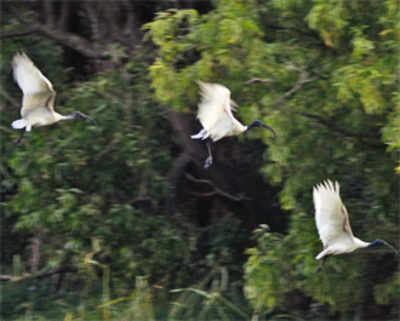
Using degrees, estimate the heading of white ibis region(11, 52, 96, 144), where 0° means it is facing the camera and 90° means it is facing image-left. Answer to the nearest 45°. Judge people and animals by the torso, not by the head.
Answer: approximately 270°

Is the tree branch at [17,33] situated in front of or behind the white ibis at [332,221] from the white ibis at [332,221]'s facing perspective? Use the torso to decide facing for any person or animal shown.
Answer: behind

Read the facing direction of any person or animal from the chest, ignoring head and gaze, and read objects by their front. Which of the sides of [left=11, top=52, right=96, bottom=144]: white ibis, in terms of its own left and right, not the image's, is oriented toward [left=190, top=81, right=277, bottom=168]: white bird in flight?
front

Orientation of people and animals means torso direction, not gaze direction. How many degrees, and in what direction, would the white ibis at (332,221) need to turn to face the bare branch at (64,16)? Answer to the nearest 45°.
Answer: approximately 135° to its left

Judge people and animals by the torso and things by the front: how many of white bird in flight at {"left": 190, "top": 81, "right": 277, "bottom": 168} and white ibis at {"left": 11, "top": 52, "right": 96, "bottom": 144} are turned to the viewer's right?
2

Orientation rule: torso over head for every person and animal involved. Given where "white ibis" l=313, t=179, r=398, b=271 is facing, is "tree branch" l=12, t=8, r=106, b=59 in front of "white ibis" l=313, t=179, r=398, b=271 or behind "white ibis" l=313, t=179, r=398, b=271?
behind

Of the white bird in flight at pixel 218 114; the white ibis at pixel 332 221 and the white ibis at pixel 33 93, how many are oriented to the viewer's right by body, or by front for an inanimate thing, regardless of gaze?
3

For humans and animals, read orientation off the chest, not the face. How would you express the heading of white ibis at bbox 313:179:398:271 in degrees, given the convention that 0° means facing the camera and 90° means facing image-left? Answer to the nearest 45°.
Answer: approximately 270°

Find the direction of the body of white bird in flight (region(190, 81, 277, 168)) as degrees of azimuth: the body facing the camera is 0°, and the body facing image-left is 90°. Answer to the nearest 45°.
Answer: approximately 270°
